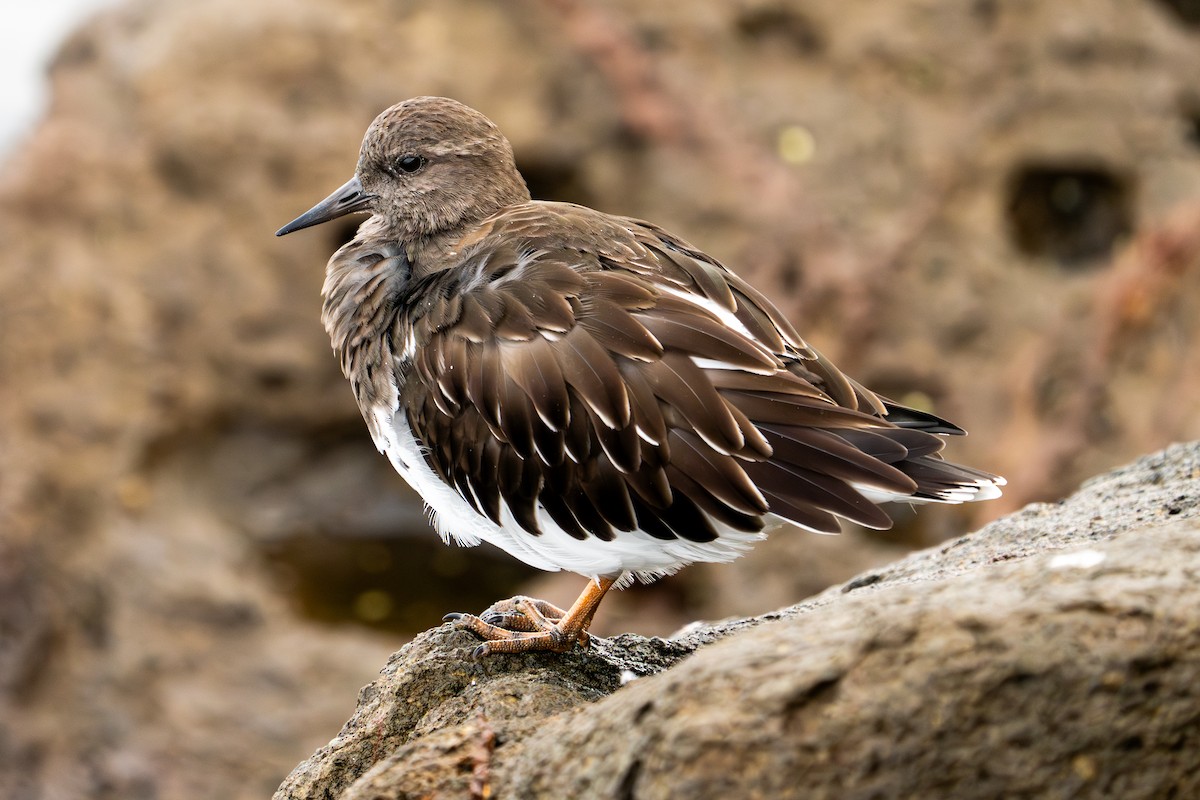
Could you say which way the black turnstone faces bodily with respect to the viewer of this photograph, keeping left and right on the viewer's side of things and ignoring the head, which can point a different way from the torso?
facing to the left of the viewer
